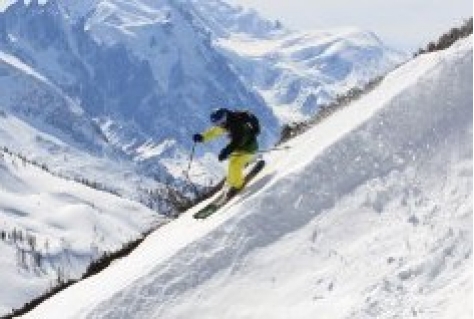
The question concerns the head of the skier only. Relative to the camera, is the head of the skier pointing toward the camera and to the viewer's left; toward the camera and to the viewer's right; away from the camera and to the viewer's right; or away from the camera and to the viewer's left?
toward the camera and to the viewer's left

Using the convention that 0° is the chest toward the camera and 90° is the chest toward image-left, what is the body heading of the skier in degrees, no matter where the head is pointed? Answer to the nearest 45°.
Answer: approximately 90°
